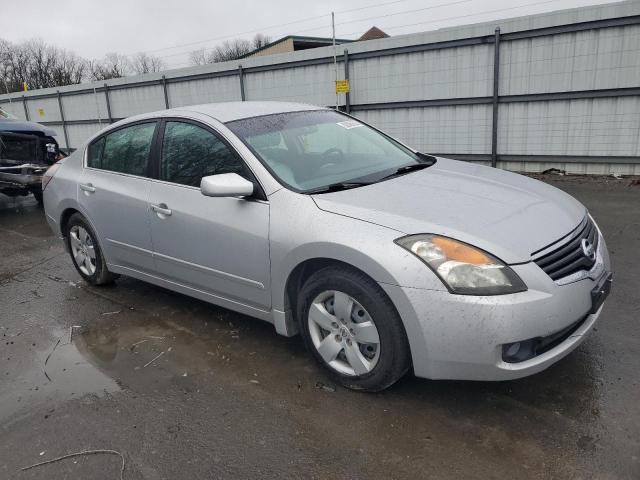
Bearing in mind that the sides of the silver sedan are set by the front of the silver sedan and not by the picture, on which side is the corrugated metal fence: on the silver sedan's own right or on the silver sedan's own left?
on the silver sedan's own left

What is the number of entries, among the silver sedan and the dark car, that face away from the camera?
0

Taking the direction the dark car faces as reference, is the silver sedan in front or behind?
in front

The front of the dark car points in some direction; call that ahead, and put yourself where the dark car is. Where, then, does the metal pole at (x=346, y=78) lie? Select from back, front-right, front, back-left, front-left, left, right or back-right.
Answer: front-left

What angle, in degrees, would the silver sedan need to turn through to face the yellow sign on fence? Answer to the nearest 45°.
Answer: approximately 135° to its left

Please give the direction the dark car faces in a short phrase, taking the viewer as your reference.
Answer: facing the viewer and to the right of the viewer

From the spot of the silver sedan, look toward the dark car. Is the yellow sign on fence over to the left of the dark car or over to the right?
right

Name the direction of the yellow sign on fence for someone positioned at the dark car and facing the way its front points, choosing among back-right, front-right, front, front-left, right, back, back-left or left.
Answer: front-left

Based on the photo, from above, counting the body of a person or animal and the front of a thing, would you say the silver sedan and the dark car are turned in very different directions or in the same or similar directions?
same or similar directions

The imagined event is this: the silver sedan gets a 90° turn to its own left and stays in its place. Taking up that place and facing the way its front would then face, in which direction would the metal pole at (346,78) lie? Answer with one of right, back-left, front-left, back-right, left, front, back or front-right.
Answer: front-left
